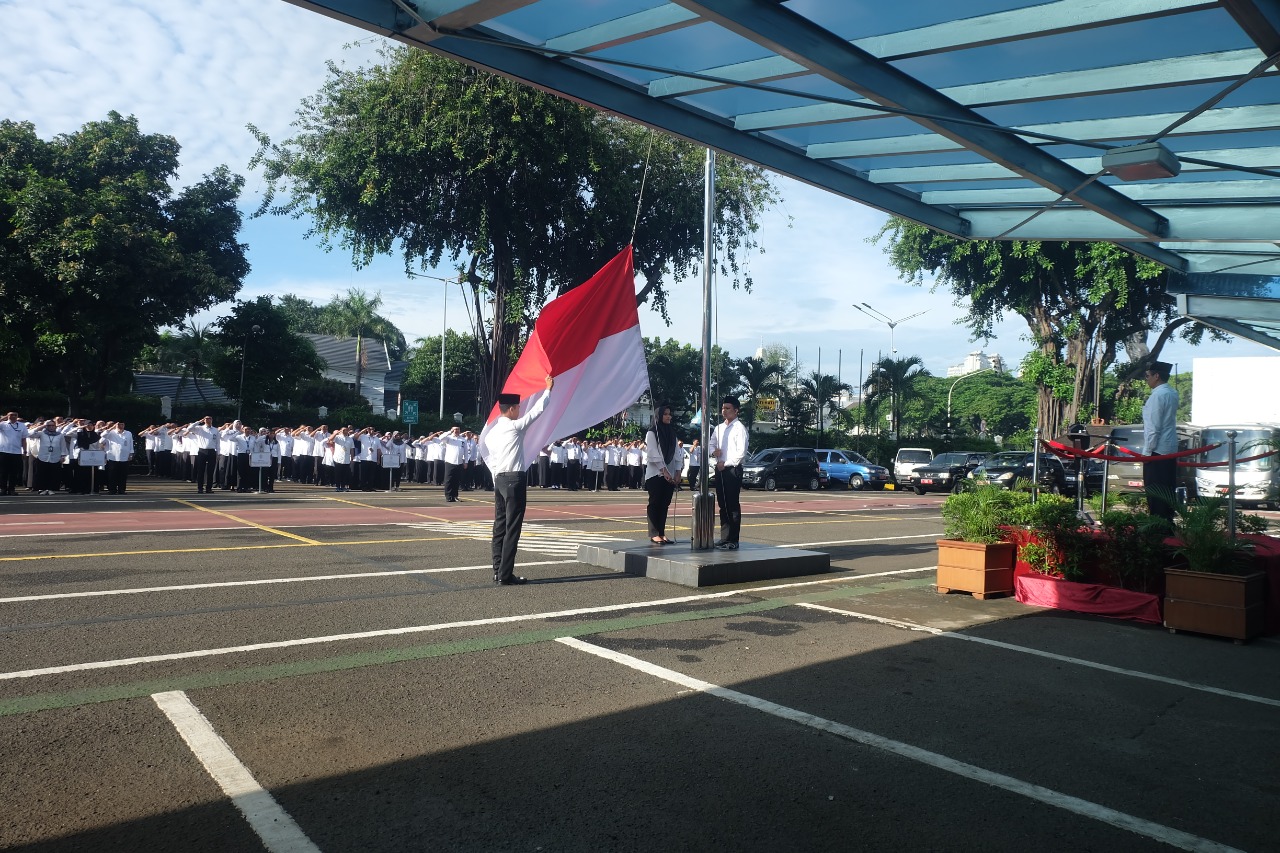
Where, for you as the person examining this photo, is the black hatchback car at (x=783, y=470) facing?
facing the viewer and to the left of the viewer

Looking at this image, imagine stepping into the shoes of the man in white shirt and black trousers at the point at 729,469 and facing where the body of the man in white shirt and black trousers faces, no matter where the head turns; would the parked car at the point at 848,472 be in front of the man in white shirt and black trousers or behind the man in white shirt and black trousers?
behind

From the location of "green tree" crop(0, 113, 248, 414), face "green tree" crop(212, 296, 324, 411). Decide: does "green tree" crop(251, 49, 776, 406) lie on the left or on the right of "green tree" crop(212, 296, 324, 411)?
right

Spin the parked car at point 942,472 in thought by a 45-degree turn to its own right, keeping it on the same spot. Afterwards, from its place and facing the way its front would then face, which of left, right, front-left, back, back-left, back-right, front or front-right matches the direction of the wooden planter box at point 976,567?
left

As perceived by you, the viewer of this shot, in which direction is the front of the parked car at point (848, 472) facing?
facing the viewer and to the right of the viewer

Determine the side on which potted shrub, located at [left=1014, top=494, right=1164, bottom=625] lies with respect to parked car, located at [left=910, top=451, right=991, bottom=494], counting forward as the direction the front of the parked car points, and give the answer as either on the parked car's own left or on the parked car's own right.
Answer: on the parked car's own left

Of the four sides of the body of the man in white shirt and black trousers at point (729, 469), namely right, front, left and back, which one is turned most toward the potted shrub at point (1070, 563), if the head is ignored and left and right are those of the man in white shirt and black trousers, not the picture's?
left

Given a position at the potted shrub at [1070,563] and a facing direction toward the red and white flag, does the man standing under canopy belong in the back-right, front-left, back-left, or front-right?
back-right

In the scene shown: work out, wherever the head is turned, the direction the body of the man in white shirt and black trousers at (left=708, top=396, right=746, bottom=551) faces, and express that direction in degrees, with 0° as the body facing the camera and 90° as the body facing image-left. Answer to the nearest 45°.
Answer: approximately 45°

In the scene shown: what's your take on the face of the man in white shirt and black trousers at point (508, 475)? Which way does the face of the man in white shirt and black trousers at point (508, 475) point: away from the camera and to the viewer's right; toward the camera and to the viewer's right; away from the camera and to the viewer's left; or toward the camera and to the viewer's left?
away from the camera and to the viewer's right

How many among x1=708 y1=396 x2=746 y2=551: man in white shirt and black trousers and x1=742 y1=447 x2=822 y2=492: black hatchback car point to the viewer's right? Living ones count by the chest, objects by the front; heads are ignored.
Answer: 0

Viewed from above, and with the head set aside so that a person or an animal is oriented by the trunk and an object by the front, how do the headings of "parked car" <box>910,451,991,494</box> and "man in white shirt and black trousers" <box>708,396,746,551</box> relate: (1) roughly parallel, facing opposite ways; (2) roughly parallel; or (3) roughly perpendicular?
roughly parallel
